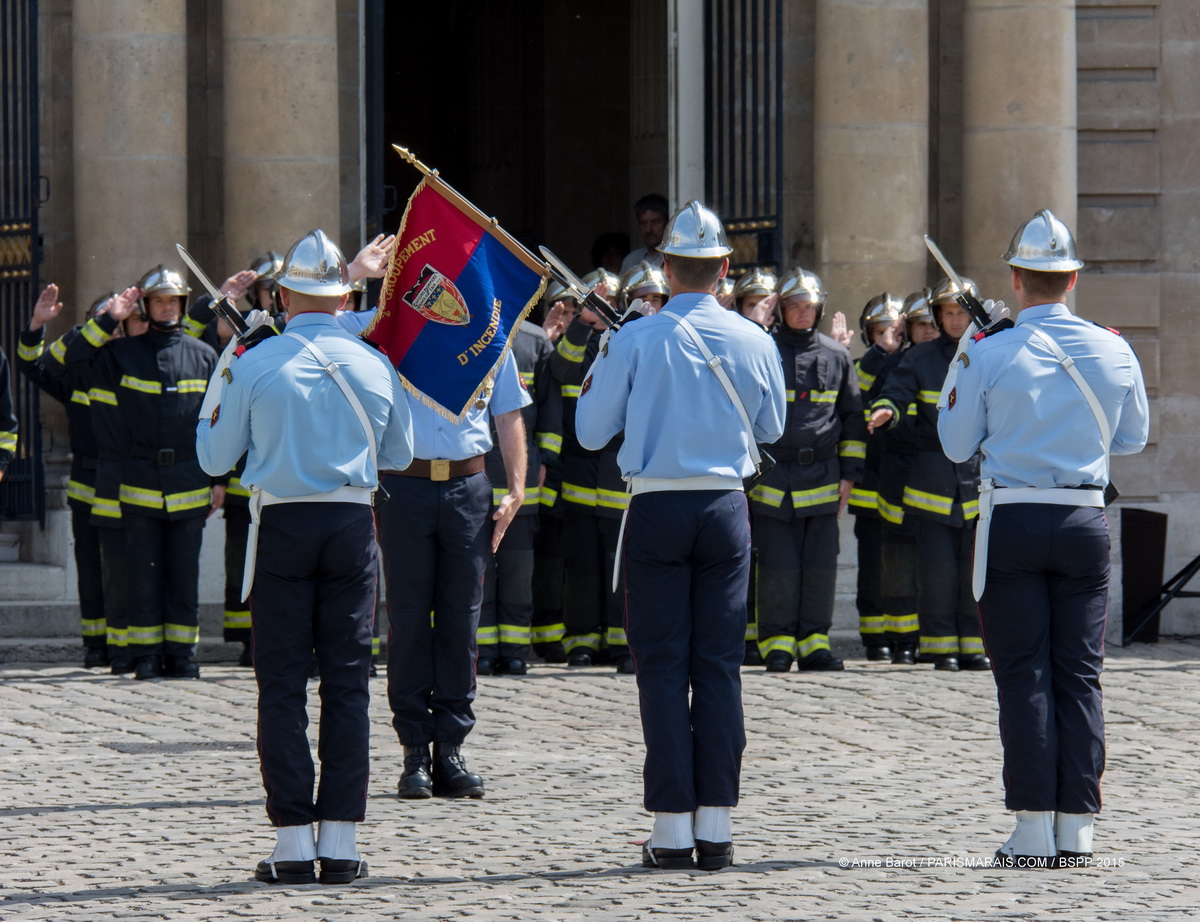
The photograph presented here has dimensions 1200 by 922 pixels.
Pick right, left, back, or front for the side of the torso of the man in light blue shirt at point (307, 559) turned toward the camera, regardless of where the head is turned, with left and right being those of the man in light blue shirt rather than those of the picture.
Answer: back

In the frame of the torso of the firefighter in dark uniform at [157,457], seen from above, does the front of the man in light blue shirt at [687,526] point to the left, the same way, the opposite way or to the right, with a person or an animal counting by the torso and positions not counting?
the opposite way

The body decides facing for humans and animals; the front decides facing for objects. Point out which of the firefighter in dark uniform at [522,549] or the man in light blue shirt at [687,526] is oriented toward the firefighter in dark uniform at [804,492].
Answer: the man in light blue shirt

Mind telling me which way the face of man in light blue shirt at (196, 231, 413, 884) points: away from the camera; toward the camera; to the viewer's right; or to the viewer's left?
away from the camera

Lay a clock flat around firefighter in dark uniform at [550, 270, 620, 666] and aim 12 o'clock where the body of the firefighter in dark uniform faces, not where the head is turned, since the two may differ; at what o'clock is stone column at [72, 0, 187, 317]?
The stone column is roughly at 4 o'clock from the firefighter in dark uniform.

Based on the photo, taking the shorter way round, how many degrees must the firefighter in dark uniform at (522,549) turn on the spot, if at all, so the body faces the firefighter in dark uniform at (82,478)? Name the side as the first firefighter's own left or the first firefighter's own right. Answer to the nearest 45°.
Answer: approximately 90° to the first firefighter's own right

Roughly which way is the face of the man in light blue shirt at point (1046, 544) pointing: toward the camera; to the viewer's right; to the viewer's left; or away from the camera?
away from the camera

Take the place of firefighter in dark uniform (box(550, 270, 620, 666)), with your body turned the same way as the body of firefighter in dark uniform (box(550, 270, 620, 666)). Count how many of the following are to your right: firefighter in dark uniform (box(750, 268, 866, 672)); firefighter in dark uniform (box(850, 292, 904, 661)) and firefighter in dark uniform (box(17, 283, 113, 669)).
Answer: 1

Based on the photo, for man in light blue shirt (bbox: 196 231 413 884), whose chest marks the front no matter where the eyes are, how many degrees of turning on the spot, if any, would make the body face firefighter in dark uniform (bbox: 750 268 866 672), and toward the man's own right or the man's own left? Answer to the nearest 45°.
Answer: approximately 45° to the man's own right

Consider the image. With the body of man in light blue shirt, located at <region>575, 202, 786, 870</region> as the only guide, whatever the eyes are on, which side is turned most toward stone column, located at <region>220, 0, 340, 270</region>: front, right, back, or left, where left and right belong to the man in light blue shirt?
front

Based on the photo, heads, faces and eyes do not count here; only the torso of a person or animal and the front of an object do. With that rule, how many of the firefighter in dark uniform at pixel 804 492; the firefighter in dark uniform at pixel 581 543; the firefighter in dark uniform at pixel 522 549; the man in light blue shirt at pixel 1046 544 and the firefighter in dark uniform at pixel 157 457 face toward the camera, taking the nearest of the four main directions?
4
